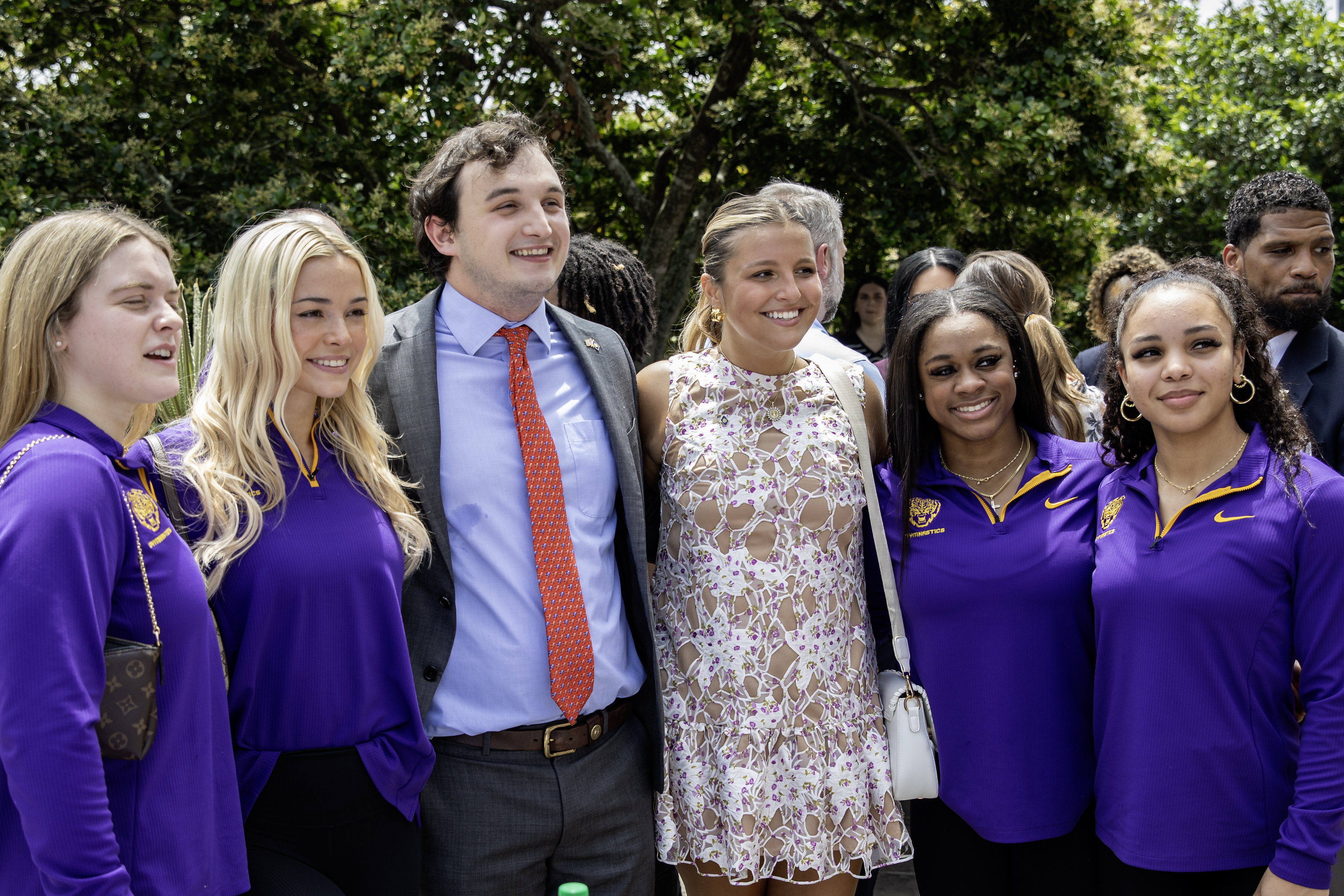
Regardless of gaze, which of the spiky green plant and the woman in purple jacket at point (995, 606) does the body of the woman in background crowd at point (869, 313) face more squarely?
the woman in purple jacket

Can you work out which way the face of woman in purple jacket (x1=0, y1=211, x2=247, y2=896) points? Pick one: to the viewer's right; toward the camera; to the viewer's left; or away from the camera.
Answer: to the viewer's right

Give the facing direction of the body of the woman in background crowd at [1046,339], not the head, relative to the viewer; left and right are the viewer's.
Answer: facing away from the viewer and to the left of the viewer

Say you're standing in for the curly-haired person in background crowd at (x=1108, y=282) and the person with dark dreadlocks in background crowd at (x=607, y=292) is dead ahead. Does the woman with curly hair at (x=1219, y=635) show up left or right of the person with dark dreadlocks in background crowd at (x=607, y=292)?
left

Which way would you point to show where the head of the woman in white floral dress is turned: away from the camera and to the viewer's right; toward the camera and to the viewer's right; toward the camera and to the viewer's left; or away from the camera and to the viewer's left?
toward the camera and to the viewer's right

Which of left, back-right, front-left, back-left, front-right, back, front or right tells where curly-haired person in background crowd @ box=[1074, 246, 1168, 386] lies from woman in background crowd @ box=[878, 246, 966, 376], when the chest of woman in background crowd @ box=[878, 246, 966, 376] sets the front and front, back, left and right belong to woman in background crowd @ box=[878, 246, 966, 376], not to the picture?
back-left

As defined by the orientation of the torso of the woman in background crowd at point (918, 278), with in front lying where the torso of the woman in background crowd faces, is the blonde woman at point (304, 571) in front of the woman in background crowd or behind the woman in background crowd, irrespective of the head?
in front

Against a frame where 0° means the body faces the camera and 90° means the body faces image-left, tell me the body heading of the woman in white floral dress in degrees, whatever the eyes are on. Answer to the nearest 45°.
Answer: approximately 0°

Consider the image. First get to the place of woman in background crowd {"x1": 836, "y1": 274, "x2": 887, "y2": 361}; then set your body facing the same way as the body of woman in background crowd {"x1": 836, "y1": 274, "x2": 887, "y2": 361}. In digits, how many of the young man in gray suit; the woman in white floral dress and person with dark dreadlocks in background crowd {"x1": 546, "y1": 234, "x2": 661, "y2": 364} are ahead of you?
3

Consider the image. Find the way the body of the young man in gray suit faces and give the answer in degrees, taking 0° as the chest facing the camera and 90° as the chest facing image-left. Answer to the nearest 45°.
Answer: approximately 315°

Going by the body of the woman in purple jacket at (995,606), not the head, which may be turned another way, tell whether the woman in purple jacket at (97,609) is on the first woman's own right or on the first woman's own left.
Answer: on the first woman's own right

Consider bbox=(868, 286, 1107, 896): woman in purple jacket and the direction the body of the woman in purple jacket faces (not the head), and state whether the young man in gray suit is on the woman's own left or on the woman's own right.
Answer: on the woman's own right

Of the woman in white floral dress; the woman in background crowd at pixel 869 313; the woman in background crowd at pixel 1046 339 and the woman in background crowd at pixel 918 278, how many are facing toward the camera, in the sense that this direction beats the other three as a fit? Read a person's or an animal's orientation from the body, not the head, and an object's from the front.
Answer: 3

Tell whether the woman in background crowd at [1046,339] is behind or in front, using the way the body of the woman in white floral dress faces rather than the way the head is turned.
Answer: behind
